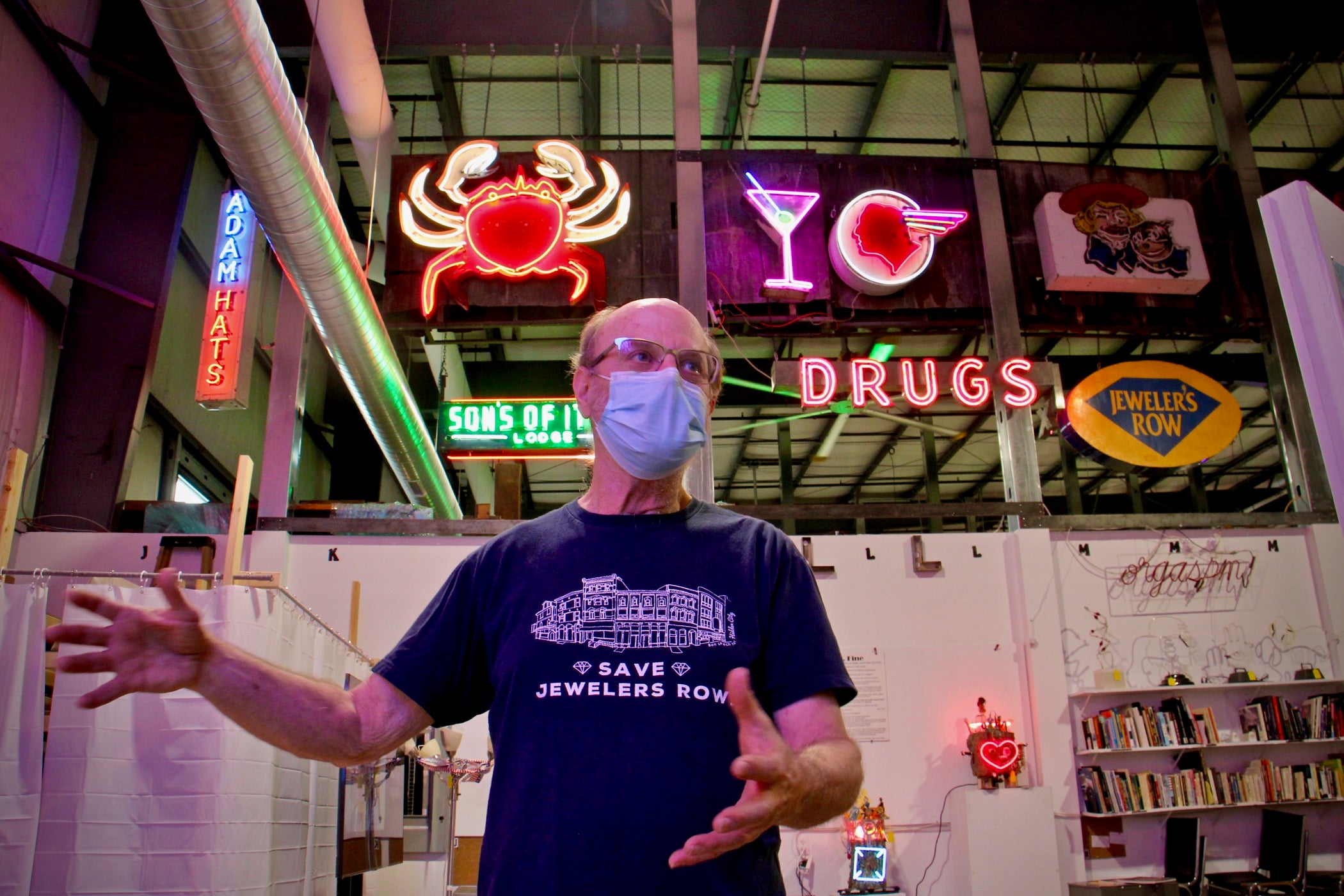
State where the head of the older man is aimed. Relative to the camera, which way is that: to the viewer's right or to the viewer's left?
to the viewer's right

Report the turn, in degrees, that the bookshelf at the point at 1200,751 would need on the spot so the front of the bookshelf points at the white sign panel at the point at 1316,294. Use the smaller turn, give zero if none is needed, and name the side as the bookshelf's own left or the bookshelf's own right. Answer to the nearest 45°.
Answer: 0° — it already faces it

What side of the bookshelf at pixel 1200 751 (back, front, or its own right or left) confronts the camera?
front

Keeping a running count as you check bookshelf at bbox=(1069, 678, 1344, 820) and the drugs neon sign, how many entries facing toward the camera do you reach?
2

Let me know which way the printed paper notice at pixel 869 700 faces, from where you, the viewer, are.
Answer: facing the viewer

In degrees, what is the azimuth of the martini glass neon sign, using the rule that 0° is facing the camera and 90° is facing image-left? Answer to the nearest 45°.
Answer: approximately 0°

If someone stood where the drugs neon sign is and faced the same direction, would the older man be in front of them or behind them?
in front

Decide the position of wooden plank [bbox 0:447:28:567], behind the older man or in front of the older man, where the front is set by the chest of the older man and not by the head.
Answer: behind

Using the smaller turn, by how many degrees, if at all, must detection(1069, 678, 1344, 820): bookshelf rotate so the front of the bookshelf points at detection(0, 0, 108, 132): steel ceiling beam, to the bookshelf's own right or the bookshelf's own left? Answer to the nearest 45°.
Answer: approximately 45° to the bookshelf's own right

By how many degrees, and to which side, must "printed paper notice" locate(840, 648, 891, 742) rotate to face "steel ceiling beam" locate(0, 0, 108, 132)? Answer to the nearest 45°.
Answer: approximately 90° to its right
